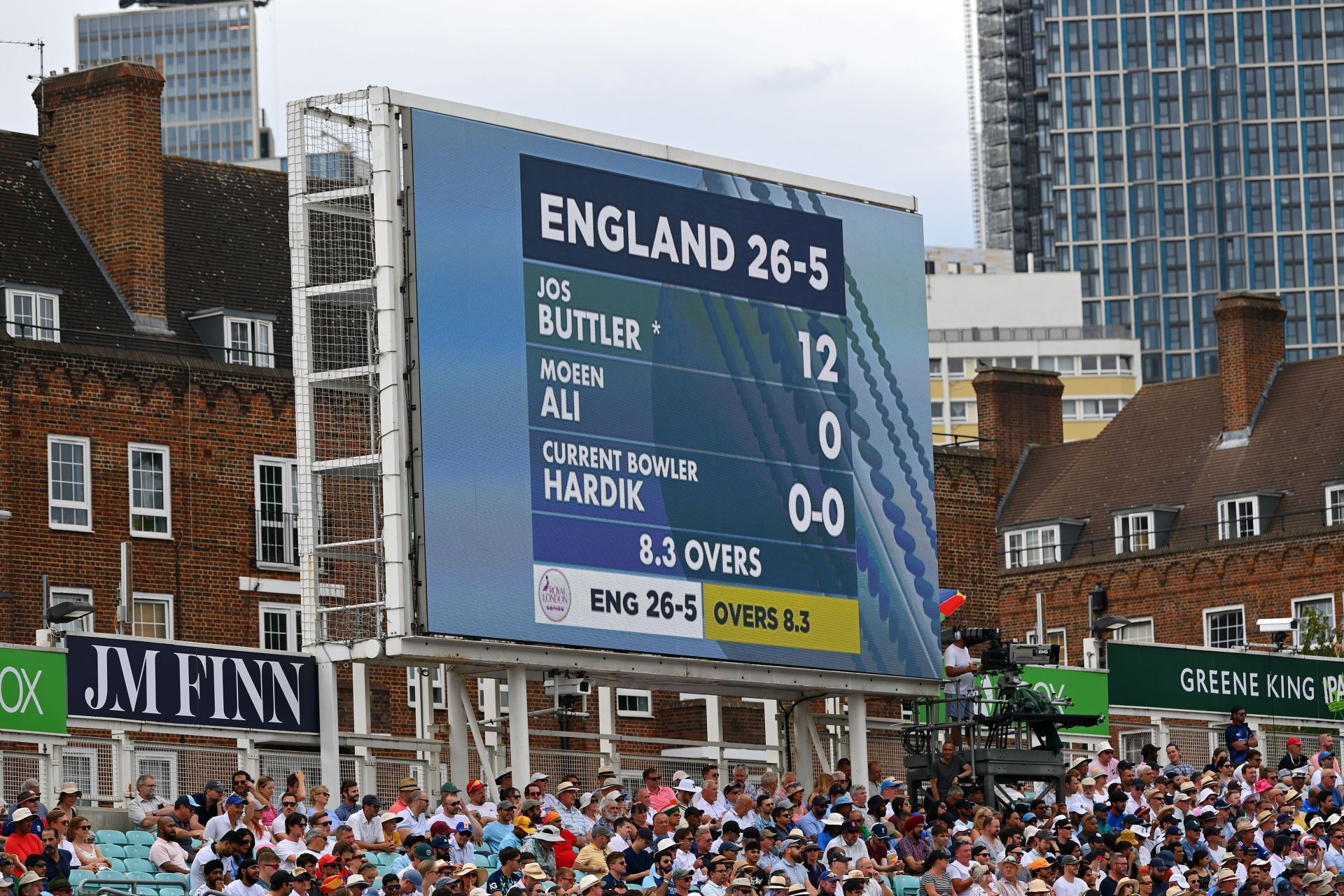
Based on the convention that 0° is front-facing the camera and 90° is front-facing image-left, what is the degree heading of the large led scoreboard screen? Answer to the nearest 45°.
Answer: approximately 315°

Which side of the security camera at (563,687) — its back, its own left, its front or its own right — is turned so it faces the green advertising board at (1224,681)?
left

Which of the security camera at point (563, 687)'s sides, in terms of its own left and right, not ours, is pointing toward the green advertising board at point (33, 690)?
right

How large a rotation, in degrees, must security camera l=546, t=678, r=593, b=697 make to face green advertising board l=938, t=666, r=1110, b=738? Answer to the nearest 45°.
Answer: approximately 90° to its left

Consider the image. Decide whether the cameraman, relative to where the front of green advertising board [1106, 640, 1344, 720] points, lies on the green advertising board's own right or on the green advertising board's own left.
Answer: on the green advertising board's own right

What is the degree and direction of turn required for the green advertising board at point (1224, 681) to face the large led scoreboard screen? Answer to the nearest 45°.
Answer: approximately 90° to its right

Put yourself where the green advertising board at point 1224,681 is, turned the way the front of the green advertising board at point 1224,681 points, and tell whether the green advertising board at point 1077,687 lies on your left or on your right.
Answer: on your right

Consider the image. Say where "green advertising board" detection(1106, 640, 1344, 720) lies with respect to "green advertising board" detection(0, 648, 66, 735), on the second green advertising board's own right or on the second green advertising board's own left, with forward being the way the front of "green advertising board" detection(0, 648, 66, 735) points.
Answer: on the second green advertising board's own left

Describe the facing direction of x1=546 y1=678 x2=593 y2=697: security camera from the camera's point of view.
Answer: facing the viewer and to the right of the viewer
